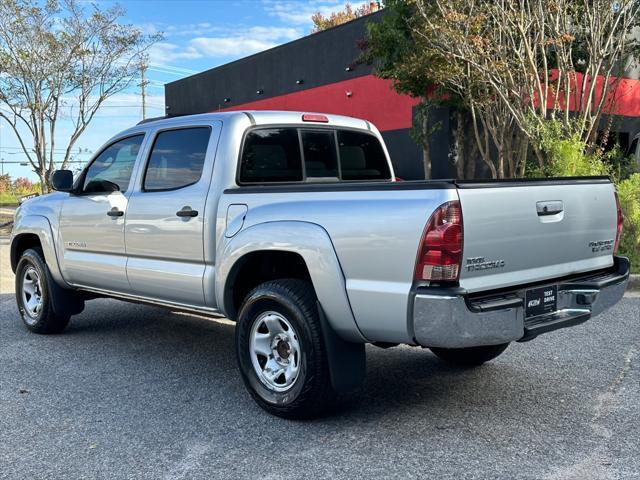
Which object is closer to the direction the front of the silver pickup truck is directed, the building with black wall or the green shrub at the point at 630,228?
the building with black wall

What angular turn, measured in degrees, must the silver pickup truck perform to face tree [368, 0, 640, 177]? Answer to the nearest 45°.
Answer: approximately 90° to its right

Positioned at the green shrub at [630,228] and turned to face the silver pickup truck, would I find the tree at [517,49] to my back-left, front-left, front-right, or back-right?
back-right

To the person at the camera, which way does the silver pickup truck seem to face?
facing away from the viewer and to the left of the viewer

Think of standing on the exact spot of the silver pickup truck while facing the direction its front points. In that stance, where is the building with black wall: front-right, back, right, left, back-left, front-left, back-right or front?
front-right

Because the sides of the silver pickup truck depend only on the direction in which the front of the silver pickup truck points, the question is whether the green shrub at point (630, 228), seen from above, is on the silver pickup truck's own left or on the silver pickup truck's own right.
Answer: on the silver pickup truck's own right
